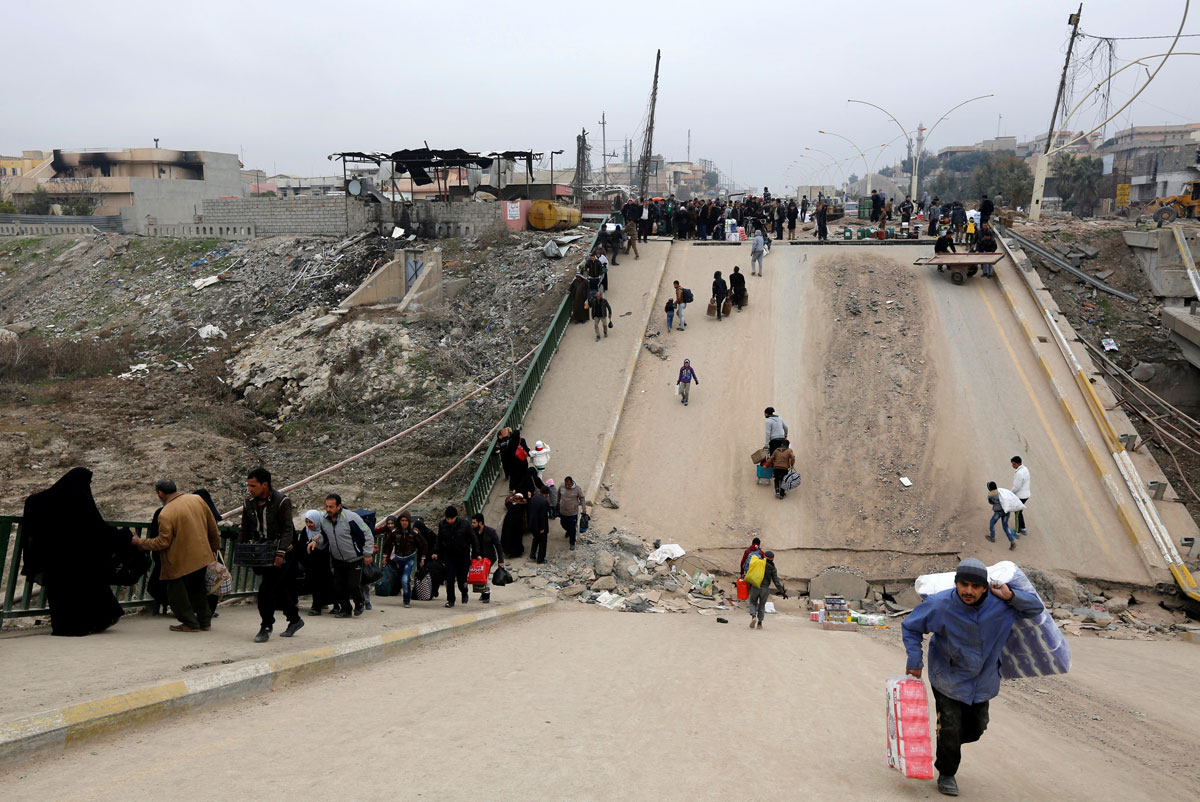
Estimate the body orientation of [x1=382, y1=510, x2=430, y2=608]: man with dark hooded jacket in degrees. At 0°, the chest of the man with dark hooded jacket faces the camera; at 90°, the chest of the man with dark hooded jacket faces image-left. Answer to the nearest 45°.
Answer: approximately 0°

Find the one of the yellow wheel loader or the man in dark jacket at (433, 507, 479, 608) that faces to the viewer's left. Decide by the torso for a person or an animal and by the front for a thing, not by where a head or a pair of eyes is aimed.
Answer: the yellow wheel loader

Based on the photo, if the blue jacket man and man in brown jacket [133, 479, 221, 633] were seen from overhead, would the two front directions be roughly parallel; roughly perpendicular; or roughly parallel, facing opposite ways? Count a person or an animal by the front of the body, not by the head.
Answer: roughly perpendicular

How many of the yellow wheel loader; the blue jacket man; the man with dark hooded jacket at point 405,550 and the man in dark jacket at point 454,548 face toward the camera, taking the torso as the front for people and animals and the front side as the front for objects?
3

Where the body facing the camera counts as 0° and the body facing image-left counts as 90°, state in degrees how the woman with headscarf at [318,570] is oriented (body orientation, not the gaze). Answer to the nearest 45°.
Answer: approximately 45°

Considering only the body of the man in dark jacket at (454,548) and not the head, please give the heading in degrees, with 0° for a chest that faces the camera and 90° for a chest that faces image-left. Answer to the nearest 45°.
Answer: approximately 0°

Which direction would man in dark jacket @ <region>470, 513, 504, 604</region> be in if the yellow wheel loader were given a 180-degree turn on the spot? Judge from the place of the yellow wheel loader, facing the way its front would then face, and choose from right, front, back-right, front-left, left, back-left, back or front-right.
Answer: right

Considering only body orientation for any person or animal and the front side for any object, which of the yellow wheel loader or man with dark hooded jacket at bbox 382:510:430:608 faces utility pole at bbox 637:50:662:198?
the yellow wheel loader

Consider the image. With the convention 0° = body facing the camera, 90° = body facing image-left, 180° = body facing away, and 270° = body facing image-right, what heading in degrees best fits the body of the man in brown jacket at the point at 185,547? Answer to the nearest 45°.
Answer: approximately 135°
